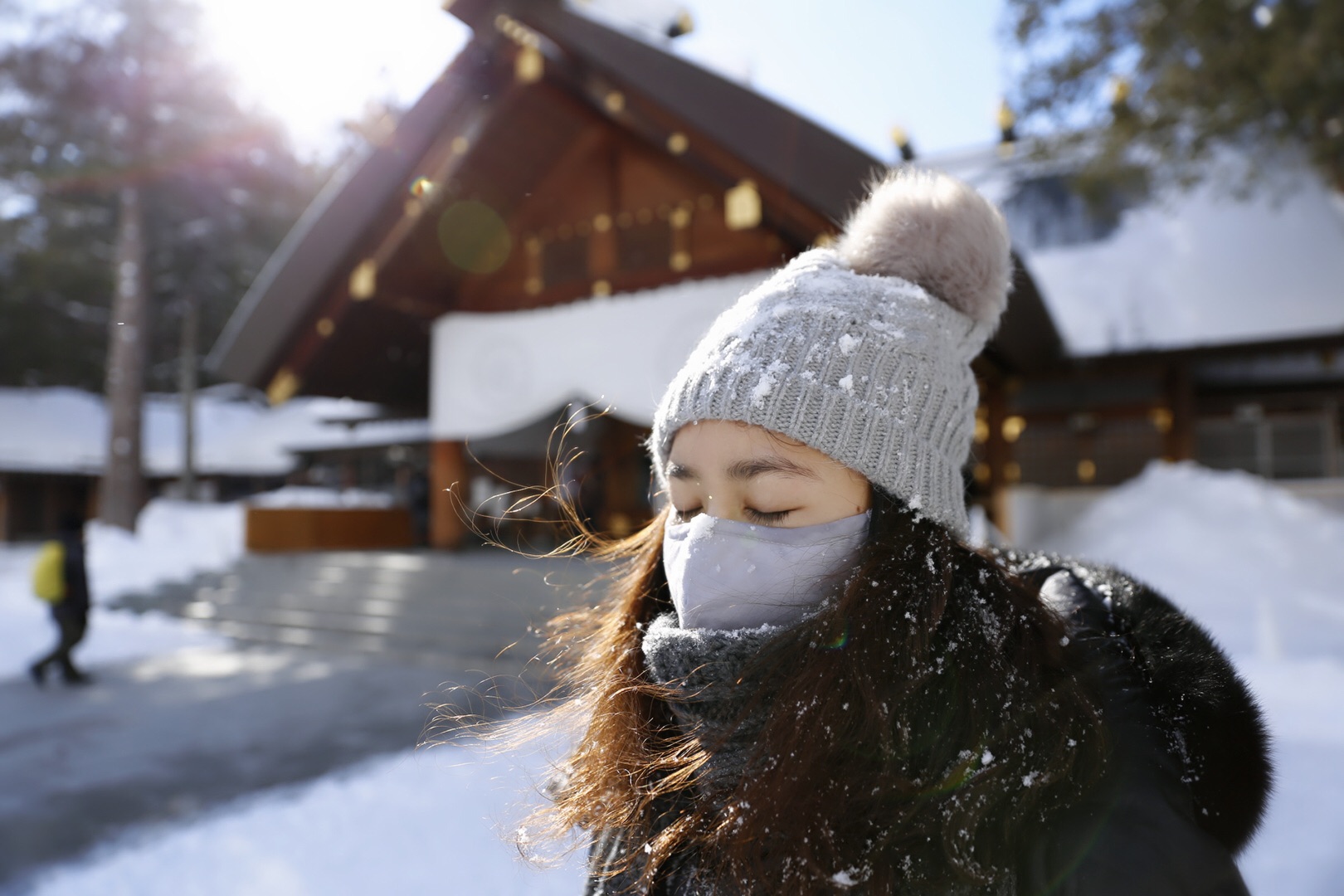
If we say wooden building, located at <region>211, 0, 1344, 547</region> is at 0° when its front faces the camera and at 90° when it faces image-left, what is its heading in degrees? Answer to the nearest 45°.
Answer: approximately 45°

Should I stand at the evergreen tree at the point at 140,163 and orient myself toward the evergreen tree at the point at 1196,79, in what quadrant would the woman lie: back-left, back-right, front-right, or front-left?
front-right

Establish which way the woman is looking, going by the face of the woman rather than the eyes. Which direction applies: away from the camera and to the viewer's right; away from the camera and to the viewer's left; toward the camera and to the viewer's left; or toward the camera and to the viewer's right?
toward the camera and to the viewer's left

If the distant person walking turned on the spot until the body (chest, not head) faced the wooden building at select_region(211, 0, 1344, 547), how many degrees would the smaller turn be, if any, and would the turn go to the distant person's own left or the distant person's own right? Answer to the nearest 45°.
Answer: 0° — they already face it

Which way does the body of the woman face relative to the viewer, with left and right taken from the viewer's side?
facing the viewer and to the left of the viewer

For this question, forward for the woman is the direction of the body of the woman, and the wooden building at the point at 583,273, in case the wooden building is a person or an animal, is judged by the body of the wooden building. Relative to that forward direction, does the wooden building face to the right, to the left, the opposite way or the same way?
the same way

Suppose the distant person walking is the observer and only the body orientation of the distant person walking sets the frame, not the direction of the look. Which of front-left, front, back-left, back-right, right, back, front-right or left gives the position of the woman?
right

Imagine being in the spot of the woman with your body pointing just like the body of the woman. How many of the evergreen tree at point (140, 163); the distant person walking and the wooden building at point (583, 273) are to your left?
0

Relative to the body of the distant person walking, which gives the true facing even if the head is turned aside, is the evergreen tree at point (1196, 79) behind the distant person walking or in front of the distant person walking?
in front

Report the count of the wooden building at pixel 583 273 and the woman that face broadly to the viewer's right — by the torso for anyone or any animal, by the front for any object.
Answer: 0

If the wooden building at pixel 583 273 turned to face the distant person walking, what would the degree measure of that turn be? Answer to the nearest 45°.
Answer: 0° — it already faces them

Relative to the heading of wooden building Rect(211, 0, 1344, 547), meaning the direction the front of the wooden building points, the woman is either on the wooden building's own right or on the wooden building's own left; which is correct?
on the wooden building's own left

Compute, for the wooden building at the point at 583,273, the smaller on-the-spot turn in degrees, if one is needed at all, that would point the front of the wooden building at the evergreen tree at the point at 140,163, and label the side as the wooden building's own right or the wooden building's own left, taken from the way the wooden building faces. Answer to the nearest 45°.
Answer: approximately 90° to the wooden building's own right

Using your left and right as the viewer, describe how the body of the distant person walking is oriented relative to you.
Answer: facing to the right of the viewer

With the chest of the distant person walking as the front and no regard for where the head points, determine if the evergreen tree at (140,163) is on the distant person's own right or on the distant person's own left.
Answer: on the distant person's own left

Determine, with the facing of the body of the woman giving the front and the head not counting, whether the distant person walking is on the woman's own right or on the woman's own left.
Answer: on the woman's own right

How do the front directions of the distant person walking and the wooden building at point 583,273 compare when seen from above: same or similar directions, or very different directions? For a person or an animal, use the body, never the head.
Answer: very different directions
